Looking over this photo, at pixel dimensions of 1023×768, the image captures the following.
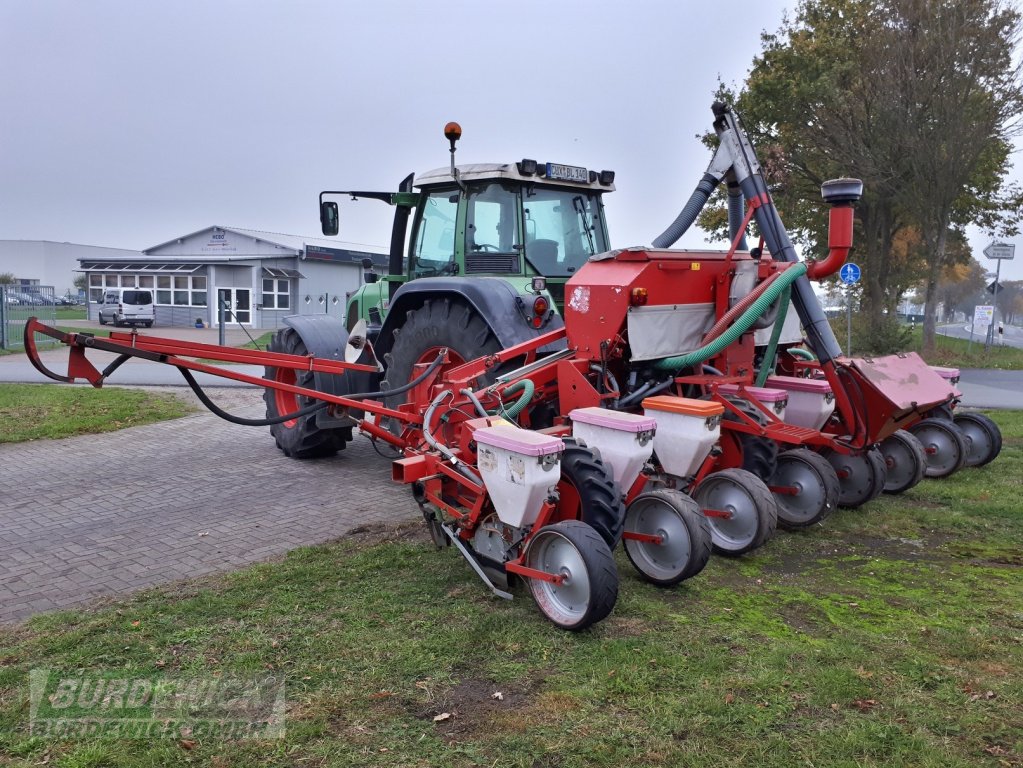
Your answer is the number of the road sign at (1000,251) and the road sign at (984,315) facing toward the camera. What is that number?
2

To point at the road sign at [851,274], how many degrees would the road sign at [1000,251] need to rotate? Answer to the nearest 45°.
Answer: approximately 45° to its right

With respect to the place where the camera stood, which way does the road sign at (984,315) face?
facing the viewer

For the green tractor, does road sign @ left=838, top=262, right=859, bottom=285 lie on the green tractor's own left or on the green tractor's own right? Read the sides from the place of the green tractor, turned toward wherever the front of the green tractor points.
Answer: on the green tractor's own right

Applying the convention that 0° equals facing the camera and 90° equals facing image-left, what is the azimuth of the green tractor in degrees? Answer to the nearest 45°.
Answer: approximately 135°

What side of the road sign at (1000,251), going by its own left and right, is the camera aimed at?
front

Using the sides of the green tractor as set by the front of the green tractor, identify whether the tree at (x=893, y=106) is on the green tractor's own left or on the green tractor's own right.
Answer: on the green tractor's own right

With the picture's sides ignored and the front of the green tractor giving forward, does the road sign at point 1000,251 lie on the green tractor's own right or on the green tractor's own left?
on the green tractor's own right

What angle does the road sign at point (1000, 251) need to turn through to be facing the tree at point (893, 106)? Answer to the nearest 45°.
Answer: approximately 45° to its right

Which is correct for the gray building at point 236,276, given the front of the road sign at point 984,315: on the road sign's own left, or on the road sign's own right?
on the road sign's own right

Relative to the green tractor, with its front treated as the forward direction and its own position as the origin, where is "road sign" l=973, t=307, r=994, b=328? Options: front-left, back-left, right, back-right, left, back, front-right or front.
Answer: right
